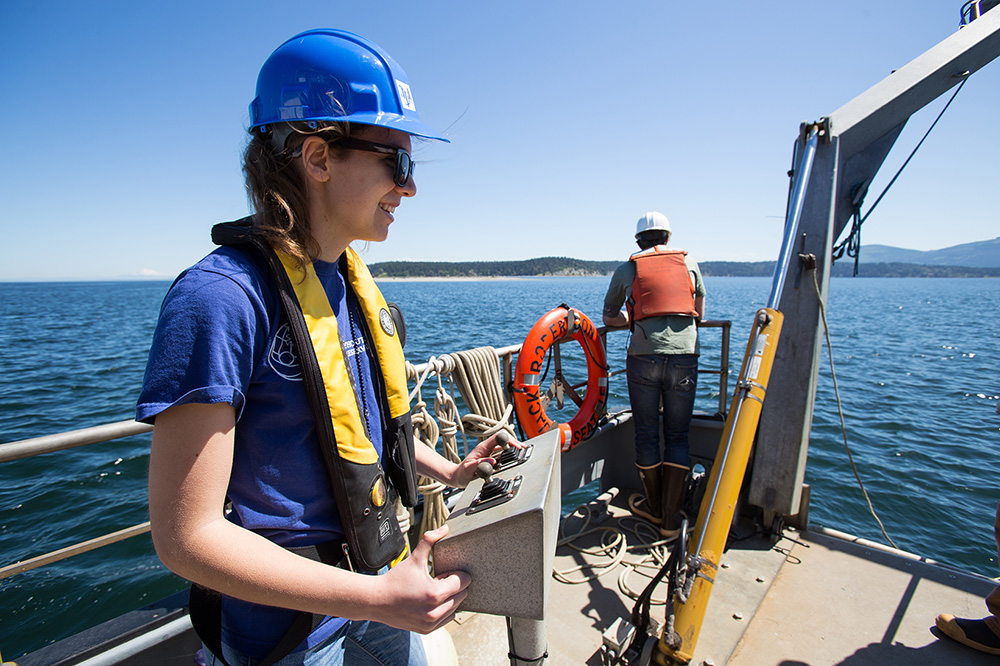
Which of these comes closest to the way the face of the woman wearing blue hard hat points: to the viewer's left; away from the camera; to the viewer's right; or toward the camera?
to the viewer's right

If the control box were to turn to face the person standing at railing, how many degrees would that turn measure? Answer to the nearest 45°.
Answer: approximately 135° to its right

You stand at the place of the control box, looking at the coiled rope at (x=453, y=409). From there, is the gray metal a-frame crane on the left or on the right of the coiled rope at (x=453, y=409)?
right

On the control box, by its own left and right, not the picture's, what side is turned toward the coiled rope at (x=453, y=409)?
right

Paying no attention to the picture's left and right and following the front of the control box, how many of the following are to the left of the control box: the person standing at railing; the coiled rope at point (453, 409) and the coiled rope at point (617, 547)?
0

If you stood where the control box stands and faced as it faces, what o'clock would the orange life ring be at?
The orange life ring is roughly at 3 o'clock from the control box.

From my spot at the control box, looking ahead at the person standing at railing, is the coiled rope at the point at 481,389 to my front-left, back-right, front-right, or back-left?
front-left

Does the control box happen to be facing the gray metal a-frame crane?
no

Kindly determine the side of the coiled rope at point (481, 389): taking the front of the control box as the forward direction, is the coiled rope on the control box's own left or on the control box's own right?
on the control box's own right

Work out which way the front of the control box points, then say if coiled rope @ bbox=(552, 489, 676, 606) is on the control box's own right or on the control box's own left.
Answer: on the control box's own right

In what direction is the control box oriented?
to the viewer's left
